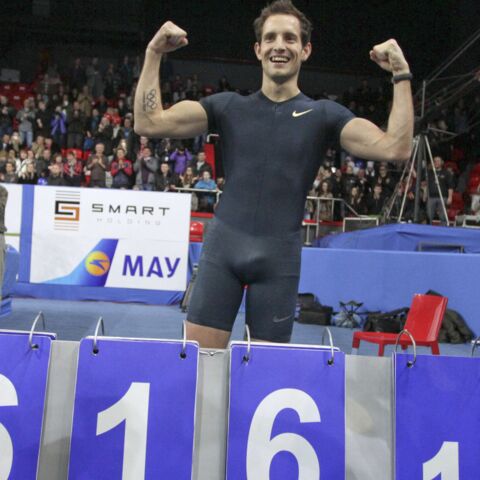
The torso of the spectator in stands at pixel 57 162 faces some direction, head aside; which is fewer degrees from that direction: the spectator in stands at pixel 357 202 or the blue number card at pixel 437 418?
the blue number card

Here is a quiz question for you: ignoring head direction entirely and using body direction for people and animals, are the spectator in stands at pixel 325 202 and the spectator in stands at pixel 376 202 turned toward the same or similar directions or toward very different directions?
same or similar directions

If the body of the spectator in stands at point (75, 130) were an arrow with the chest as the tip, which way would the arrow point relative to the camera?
toward the camera

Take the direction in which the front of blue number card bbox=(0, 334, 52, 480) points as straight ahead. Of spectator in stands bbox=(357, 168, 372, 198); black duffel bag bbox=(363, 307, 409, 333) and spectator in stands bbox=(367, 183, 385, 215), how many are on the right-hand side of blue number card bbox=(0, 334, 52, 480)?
0

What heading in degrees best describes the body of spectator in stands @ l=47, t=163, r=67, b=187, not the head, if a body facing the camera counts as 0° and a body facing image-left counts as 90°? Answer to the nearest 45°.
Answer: approximately 0°

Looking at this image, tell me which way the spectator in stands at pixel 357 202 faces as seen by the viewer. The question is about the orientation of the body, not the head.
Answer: toward the camera

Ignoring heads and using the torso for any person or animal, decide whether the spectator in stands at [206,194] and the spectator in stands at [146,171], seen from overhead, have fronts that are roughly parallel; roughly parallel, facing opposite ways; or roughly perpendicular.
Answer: roughly parallel

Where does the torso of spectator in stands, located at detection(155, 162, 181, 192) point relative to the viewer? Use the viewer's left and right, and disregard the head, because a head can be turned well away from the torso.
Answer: facing the viewer

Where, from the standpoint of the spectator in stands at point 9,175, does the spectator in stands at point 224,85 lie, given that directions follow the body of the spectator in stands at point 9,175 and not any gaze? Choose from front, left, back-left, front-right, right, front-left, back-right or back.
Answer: back-left

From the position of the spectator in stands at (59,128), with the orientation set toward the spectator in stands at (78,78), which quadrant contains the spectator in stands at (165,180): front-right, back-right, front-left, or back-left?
back-right

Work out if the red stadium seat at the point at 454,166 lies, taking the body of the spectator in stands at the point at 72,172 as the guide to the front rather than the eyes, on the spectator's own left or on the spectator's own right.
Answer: on the spectator's own left

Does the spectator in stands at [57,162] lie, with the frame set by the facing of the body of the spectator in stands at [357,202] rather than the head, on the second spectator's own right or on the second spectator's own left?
on the second spectator's own right

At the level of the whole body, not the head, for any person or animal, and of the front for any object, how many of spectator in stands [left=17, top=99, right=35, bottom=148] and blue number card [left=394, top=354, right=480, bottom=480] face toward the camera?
2

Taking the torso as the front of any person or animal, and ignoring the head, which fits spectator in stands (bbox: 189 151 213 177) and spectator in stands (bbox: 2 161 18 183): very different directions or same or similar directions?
same or similar directions

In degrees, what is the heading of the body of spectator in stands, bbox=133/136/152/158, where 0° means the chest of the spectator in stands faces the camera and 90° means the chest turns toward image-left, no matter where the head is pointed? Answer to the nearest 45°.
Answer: approximately 0°

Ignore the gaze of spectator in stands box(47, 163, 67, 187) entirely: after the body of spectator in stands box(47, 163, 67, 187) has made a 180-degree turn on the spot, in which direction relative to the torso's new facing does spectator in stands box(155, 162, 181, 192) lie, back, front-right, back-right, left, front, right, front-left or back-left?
right

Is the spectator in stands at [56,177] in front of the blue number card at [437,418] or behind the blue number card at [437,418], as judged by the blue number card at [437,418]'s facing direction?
behind

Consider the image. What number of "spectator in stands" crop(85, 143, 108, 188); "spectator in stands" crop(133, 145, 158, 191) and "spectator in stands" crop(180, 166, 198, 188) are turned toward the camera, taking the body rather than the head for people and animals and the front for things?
3
